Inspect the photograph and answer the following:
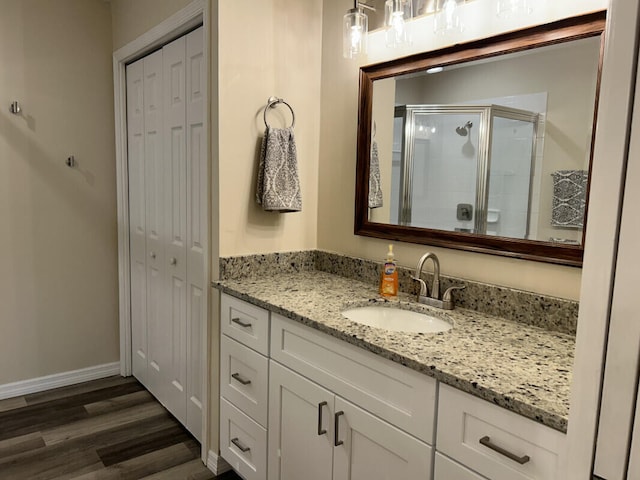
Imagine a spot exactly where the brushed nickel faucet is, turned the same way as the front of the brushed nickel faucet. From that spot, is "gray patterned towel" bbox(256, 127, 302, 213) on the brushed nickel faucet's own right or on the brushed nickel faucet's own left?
on the brushed nickel faucet's own right

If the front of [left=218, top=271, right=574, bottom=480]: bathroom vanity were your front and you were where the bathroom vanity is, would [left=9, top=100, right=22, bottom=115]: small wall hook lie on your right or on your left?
on your right

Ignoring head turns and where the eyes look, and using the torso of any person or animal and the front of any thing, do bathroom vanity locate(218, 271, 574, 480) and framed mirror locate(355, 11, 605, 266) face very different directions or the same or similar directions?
same or similar directions

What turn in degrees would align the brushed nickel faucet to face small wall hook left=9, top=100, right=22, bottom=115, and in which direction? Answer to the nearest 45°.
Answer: approximately 45° to its right

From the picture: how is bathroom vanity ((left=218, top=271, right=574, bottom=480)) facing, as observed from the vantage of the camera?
facing the viewer and to the left of the viewer

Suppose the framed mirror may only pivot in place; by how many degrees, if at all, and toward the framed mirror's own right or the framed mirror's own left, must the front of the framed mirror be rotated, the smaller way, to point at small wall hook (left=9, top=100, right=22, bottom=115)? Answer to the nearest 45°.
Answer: approximately 45° to the framed mirror's own right

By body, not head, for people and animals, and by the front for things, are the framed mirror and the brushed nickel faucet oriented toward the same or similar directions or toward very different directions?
same or similar directions
